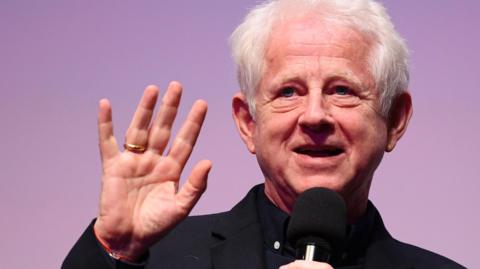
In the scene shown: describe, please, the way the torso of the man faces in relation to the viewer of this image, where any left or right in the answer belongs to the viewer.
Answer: facing the viewer
